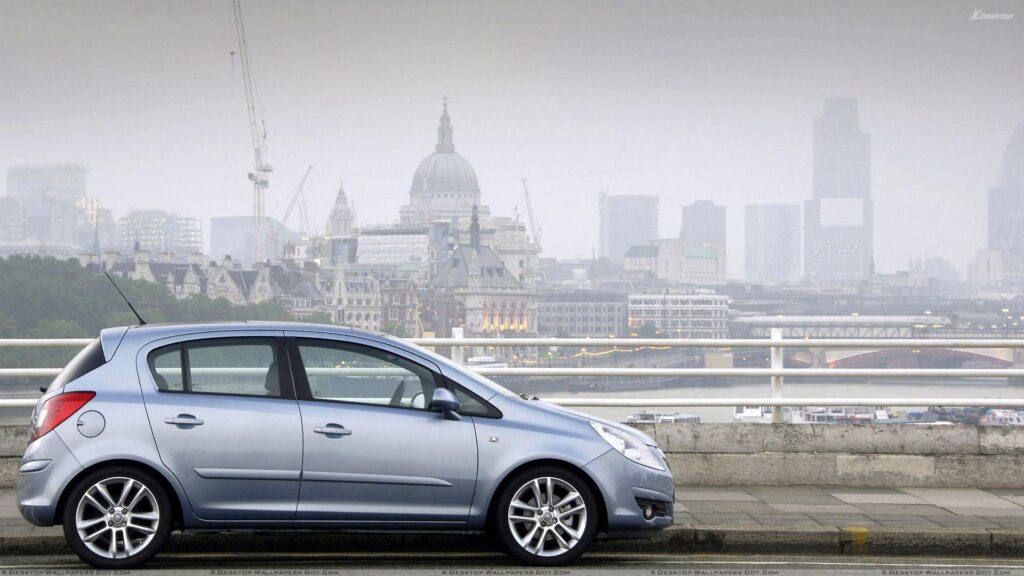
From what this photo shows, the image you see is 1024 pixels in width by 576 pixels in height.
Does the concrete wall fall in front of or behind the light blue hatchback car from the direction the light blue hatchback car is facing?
in front

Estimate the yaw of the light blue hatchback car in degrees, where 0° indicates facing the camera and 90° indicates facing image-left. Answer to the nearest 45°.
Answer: approximately 270°
